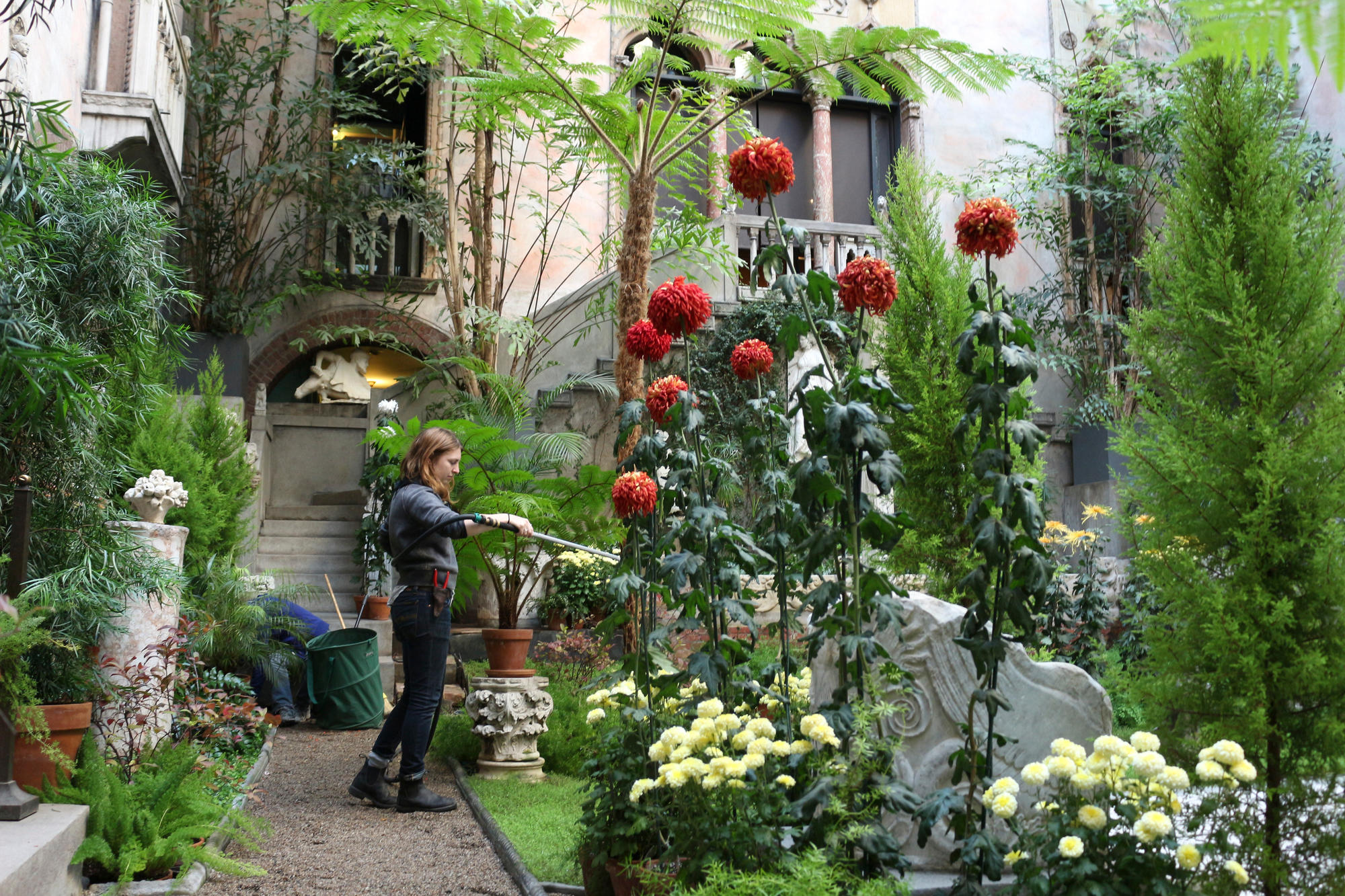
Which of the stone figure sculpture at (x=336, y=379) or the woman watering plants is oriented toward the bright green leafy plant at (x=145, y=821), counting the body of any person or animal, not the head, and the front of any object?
the stone figure sculpture

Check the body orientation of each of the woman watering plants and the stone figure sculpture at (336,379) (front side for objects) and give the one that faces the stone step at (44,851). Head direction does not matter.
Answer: the stone figure sculpture

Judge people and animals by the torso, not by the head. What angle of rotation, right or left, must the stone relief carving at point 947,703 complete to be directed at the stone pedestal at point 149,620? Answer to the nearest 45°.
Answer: approximately 90° to its right

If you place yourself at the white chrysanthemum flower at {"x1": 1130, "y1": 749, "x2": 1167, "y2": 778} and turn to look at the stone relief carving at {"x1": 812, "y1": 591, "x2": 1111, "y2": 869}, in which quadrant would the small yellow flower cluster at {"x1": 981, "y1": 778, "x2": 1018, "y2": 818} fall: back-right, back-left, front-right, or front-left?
front-left

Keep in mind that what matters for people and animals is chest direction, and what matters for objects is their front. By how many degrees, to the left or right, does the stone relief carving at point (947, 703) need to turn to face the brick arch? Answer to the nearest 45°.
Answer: approximately 135° to its right

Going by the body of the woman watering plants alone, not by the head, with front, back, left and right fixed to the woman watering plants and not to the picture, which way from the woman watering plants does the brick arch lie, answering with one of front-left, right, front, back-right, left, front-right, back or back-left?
left

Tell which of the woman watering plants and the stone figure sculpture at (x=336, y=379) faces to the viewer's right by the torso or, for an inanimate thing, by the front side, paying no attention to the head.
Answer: the woman watering plants

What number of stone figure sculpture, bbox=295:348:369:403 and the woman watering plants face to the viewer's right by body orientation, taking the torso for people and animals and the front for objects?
1

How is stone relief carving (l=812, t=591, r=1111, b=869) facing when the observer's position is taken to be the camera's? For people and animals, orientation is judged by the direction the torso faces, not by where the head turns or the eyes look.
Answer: facing the viewer

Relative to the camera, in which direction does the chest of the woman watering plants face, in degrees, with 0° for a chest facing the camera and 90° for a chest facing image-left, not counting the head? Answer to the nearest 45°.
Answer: approximately 270°

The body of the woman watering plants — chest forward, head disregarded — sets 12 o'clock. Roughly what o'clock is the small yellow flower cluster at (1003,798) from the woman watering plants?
The small yellow flower cluster is roughly at 2 o'clock from the woman watering plants.

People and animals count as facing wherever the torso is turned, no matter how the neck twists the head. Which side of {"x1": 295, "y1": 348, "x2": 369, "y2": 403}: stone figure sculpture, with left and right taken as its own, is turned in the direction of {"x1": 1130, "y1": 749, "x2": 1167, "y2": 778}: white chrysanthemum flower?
front

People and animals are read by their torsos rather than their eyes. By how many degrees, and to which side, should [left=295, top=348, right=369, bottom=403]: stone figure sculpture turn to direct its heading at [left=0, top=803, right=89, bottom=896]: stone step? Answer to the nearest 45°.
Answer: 0° — it already faces it

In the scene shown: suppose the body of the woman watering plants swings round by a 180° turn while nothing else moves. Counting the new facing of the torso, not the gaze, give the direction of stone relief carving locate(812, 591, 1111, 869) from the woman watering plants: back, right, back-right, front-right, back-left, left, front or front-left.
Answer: back-left

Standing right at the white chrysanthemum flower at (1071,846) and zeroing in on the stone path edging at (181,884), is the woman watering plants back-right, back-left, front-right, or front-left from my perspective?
front-right

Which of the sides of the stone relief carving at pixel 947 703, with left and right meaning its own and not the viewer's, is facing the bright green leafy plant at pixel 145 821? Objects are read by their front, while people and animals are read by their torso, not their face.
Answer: right

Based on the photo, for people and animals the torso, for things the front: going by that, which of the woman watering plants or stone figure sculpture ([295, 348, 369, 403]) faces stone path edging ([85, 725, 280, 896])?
the stone figure sculpture

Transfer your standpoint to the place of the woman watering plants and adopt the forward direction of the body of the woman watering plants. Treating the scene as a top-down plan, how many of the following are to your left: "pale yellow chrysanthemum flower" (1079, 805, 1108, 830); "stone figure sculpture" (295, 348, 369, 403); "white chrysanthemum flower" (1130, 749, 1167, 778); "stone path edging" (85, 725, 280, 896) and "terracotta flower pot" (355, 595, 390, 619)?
2
